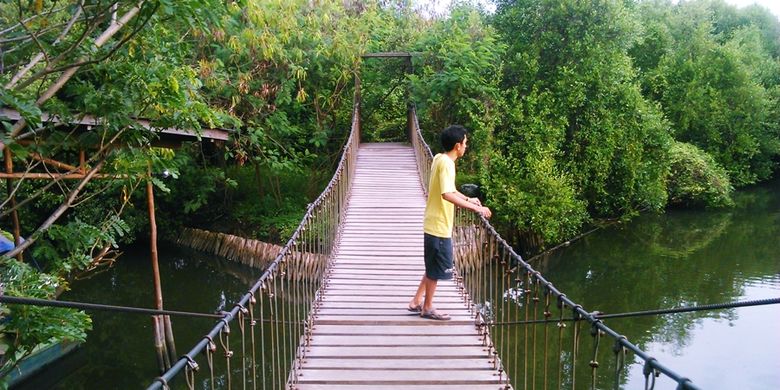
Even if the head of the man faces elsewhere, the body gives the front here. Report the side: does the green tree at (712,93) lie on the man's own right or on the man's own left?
on the man's own left

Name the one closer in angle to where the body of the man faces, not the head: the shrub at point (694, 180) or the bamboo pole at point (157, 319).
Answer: the shrub

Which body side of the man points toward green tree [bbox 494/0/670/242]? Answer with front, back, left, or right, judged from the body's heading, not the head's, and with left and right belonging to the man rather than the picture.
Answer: left

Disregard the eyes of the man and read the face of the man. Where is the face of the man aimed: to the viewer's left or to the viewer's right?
to the viewer's right

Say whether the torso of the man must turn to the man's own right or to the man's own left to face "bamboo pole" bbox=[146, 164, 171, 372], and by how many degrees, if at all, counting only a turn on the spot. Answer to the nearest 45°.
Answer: approximately 135° to the man's own left

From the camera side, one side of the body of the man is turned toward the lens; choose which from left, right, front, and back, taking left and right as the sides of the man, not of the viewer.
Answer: right

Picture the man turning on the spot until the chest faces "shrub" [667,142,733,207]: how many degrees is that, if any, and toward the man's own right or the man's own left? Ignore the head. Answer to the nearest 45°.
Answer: approximately 45° to the man's own left
